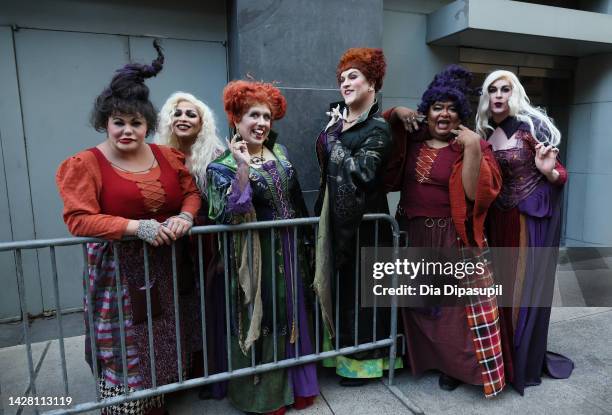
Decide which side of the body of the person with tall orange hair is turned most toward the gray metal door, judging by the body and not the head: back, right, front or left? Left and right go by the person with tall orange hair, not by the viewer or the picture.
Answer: right

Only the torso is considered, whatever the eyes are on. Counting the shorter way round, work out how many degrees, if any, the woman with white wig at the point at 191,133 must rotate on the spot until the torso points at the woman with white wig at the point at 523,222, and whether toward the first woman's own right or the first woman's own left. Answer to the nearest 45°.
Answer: approximately 90° to the first woman's own left

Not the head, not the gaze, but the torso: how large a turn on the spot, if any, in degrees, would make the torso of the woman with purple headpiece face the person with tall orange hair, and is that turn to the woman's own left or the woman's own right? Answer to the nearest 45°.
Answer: approximately 45° to the woman's own right

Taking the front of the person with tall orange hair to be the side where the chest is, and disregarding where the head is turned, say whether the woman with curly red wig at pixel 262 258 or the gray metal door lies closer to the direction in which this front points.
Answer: the woman with curly red wig

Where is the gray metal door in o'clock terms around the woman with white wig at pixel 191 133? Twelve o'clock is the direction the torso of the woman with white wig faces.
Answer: The gray metal door is roughly at 5 o'clock from the woman with white wig.

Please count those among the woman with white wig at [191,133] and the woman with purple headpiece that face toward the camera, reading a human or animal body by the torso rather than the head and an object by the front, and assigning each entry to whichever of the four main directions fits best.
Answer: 2

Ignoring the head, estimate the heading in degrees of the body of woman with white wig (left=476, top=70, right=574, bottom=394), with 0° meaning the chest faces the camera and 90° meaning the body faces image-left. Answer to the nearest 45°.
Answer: approximately 45°

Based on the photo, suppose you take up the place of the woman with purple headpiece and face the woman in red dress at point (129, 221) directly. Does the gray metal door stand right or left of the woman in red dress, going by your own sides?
right
